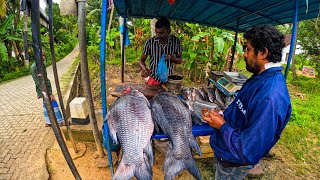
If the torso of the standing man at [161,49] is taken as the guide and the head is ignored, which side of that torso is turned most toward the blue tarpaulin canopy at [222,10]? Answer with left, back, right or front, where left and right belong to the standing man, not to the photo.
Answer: left

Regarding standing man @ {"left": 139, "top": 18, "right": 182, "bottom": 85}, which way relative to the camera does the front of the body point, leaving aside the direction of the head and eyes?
toward the camera

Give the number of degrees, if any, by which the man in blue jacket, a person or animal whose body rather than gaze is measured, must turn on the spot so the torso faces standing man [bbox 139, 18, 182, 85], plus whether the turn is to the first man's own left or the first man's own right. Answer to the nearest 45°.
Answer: approximately 45° to the first man's own right

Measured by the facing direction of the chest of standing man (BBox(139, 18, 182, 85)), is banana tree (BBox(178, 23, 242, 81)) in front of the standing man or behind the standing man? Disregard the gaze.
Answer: behind

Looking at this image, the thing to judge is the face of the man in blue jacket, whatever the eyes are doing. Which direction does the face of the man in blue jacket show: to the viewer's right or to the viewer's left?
to the viewer's left

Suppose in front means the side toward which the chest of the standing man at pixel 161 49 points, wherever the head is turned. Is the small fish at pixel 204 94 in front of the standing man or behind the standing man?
in front

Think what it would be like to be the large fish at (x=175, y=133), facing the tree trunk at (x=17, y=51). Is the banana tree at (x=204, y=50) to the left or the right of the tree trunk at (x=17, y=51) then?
right

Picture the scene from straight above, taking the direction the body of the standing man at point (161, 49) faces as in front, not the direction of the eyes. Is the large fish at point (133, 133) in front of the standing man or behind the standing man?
in front

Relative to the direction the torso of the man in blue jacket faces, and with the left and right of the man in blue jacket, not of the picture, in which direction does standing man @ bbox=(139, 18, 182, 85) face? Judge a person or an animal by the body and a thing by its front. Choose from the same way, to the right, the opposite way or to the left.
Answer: to the left

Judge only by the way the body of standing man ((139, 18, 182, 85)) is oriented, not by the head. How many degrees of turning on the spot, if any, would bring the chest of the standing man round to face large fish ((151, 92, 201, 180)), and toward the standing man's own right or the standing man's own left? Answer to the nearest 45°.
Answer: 0° — they already face it

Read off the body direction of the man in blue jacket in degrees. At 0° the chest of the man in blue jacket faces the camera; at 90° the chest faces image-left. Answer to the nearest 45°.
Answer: approximately 90°

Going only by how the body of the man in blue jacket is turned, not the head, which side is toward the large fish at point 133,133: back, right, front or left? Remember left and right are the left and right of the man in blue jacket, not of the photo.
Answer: front
